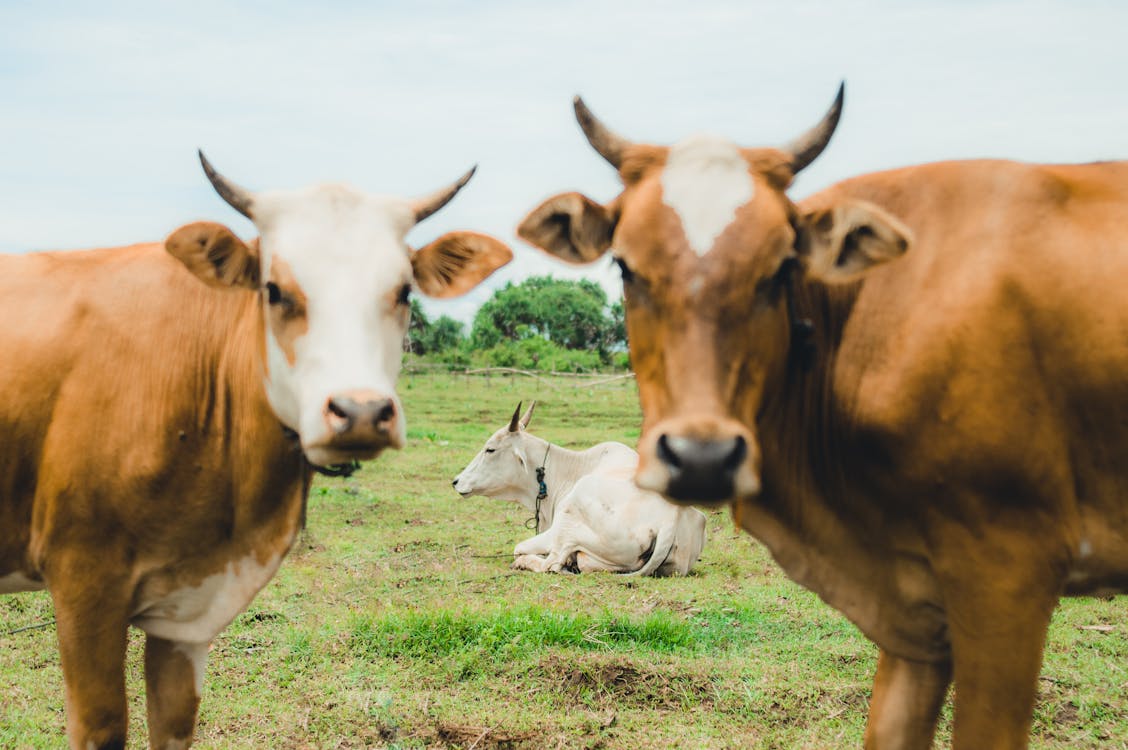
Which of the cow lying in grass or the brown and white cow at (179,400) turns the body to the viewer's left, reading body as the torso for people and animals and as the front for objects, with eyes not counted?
the cow lying in grass

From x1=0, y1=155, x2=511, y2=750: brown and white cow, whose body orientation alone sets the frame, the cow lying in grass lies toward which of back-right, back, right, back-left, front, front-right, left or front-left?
left

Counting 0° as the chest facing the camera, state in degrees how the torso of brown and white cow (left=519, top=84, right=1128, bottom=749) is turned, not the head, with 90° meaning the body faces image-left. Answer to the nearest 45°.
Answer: approximately 45°

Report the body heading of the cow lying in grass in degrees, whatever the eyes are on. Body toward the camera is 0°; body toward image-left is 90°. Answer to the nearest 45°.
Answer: approximately 90°

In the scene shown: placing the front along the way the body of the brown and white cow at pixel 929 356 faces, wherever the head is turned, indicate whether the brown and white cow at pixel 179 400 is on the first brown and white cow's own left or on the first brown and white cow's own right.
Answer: on the first brown and white cow's own right

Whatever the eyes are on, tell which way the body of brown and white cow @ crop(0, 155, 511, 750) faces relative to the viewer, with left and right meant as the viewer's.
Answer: facing the viewer and to the right of the viewer

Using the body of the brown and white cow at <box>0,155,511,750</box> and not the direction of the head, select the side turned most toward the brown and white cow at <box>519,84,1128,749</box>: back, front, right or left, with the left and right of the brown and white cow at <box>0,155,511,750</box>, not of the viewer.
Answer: front

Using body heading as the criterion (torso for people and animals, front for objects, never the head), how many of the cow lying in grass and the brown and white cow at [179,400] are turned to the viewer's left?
1

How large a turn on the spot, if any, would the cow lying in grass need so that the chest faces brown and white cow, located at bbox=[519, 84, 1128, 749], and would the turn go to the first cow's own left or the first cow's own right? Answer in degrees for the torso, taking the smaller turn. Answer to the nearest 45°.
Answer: approximately 90° to the first cow's own left

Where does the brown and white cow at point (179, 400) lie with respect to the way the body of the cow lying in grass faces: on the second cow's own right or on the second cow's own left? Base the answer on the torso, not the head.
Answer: on the second cow's own left

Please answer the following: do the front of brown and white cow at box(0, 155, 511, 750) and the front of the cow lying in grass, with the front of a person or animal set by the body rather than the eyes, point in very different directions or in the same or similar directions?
very different directions
